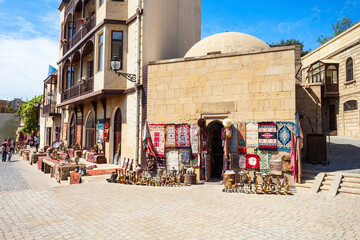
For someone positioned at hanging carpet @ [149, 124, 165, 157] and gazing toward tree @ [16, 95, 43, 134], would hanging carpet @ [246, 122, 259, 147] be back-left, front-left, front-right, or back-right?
back-right

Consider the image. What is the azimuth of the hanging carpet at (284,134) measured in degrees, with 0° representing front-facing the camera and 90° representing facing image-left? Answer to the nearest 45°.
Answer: approximately 0°

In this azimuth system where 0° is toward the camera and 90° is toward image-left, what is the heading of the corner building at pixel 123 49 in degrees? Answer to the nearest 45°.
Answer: approximately 45°

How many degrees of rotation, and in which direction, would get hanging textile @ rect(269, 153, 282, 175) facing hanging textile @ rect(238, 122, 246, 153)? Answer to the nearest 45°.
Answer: approximately 90° to its right

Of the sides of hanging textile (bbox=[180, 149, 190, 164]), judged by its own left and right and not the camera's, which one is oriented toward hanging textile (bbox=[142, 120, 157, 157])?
right

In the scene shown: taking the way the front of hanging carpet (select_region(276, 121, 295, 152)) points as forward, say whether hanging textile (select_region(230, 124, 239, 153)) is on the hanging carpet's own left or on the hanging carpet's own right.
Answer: on the hanging carpet's own right
